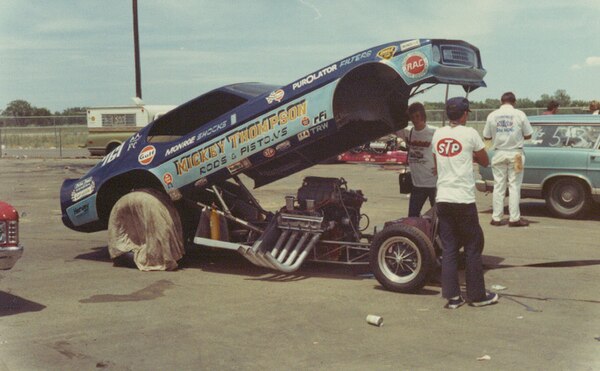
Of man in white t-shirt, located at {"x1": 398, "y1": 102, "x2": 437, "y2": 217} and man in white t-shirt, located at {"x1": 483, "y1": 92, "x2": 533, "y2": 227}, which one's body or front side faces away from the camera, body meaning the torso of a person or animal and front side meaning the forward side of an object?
man in white t-shirt, located at {"x1": 483, "y1": 92, "x2": 533, "y2": 227}

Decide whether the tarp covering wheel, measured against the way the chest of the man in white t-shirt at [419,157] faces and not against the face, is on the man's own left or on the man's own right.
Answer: on the man's own right

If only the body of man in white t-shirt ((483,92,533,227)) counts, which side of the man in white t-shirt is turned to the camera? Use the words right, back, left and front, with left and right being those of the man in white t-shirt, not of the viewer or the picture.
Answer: back

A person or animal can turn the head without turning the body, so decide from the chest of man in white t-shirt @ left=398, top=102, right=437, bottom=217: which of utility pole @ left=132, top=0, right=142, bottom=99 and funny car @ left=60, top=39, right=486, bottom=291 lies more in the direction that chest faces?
the funny car

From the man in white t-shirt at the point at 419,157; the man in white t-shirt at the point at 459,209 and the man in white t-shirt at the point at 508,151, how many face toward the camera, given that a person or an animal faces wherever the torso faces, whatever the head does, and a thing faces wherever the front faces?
1

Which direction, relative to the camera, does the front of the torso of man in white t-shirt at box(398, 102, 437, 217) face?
toward the camera

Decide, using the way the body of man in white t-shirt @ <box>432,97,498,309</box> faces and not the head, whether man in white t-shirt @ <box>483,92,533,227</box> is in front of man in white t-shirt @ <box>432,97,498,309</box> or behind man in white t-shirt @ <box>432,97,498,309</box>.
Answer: in front

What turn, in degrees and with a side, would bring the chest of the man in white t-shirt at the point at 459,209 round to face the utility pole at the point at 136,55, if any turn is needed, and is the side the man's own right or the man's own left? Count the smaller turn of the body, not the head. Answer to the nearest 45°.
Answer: approximately 90° to the man's own left

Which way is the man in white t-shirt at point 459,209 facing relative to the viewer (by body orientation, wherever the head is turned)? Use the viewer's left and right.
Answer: facing away from the viewer and to the right of the viewer

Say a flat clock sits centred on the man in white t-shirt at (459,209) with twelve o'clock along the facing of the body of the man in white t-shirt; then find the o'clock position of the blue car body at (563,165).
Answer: The blue car body is roughly at 11 o'clock from the man in white t-shirt.

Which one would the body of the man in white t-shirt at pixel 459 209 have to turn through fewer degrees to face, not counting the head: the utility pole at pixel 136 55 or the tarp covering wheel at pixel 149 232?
the utility pole
